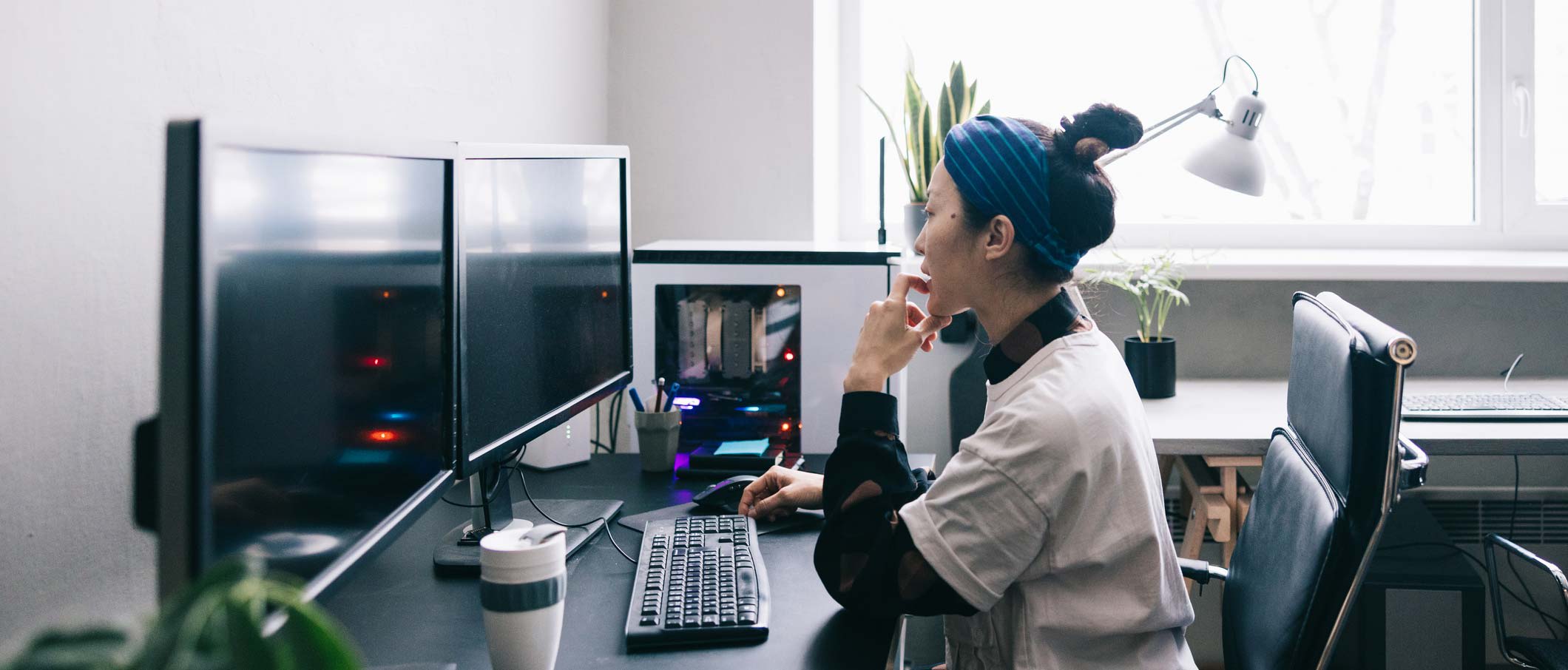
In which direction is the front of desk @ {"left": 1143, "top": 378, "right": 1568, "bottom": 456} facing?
toward the camera

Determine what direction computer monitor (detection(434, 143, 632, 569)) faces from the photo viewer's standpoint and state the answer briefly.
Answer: facing the viewer and to the right of the viewer

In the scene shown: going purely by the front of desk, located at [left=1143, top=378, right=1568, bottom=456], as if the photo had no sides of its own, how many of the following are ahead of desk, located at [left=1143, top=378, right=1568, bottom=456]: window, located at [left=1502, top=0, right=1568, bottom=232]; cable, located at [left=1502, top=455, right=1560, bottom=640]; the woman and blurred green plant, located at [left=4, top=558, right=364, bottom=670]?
2

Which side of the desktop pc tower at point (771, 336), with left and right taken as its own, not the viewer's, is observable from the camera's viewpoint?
right

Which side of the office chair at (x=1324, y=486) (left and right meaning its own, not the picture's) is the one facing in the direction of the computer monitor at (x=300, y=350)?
front

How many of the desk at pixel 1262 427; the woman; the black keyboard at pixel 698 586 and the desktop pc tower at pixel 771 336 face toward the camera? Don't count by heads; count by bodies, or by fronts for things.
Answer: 1

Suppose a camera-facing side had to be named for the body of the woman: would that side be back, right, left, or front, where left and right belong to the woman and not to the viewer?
left

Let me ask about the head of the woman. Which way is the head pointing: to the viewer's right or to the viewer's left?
to the viewer's left

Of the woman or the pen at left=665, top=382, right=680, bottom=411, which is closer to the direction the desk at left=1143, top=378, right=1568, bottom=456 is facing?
the woman

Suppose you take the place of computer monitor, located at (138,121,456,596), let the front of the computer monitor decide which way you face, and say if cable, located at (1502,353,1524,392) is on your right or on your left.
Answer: on your left

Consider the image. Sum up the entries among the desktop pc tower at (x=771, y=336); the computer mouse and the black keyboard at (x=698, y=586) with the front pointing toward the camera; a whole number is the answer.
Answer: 0

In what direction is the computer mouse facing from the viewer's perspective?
to the viewer's left

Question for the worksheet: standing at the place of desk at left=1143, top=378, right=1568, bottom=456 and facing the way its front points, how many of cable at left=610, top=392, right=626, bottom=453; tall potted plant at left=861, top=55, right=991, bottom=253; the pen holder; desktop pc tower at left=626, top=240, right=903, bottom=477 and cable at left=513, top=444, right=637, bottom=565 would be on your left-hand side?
0

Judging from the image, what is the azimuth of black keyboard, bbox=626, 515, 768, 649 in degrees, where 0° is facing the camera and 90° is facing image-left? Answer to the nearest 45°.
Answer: approximately 270°

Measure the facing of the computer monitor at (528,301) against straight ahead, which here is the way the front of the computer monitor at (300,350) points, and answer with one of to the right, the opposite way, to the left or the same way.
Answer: the same way

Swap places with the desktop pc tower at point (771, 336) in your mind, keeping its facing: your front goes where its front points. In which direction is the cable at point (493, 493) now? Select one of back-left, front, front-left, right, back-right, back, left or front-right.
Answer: back-right
